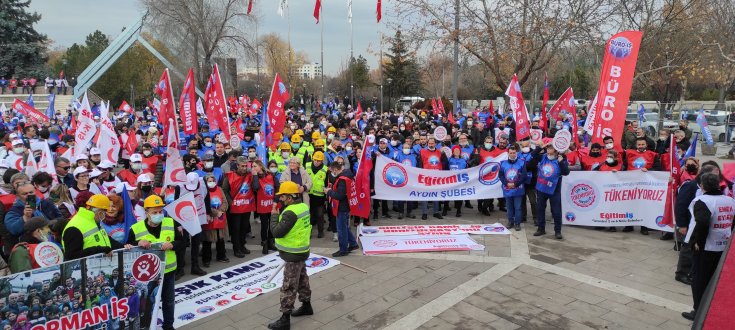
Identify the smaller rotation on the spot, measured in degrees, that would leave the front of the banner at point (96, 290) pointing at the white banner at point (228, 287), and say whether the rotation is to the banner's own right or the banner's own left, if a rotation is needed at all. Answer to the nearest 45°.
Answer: approximately 135° to the banner's own left

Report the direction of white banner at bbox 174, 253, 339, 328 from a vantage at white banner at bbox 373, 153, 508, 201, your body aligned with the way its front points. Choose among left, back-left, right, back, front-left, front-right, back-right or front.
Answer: front-right

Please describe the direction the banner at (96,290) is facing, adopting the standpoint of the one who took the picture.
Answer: facing the viewer

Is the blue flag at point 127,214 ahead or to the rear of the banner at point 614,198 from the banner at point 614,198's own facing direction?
ahead

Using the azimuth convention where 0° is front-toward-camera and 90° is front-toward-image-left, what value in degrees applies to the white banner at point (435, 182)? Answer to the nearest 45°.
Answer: approximately 0°

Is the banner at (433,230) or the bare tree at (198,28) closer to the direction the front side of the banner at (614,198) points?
the banner

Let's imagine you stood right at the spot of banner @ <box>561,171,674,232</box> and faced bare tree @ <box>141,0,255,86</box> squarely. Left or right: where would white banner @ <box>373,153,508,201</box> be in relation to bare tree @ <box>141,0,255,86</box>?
left

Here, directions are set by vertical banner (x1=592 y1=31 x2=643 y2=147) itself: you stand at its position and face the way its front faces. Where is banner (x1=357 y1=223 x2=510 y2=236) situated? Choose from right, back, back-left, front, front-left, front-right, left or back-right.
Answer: front-right

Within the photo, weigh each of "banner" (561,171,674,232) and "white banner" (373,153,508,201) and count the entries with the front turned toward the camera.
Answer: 2

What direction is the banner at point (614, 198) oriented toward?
toward the camera

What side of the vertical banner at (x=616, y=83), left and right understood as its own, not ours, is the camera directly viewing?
front
